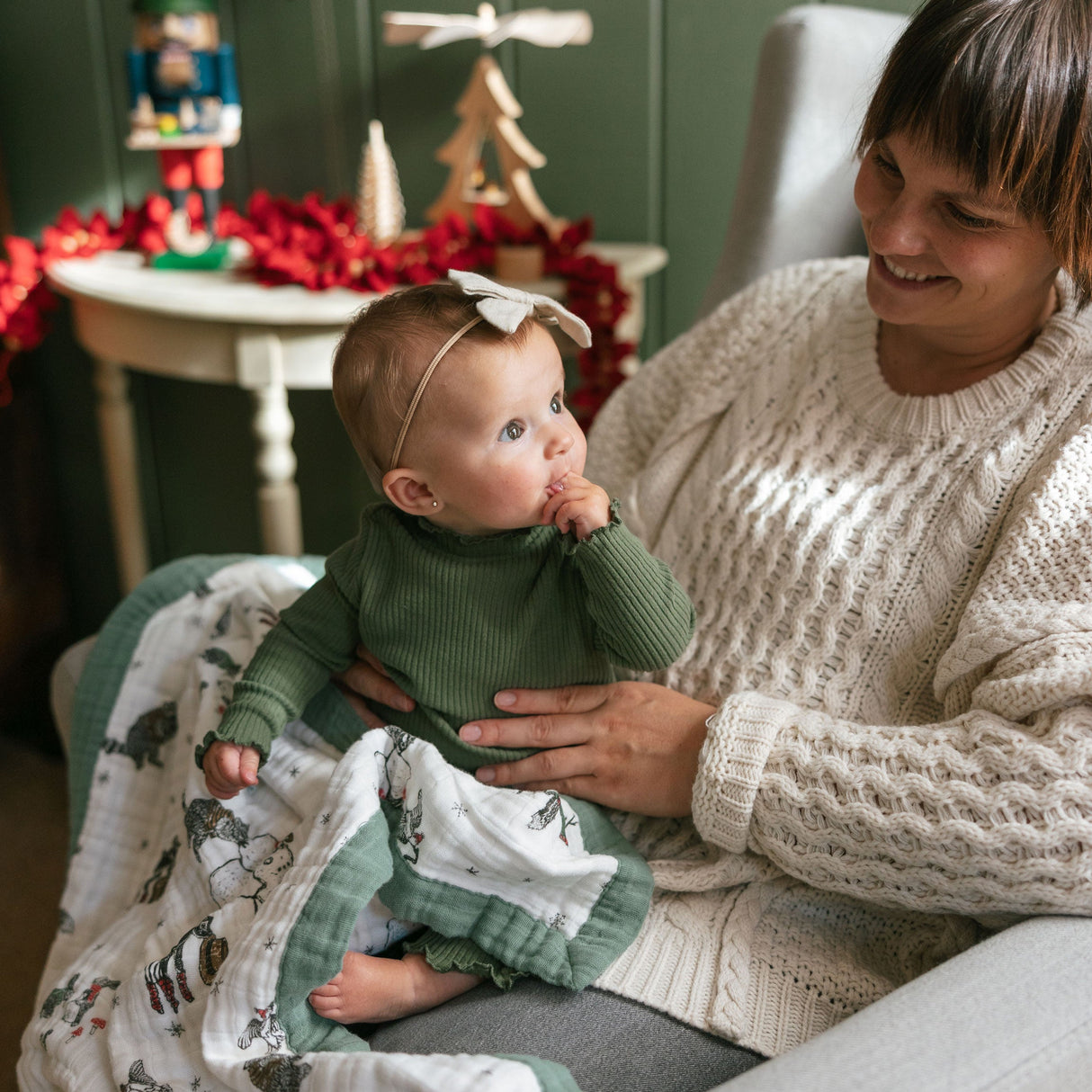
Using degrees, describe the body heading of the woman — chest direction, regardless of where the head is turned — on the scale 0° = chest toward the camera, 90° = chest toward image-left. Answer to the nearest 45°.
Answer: approximately 45°

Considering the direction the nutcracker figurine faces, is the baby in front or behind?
in front

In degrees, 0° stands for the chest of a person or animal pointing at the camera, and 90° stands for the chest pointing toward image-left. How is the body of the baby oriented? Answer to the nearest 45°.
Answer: approximately 0°

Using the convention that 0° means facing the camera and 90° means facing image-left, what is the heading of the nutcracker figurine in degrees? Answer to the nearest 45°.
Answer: approximately 0°

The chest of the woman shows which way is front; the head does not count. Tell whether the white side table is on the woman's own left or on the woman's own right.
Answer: on the woman's own right

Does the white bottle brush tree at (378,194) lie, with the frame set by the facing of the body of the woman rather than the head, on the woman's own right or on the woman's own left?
on the woman's own right

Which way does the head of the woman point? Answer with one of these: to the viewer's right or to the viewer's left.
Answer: to the viewer's left

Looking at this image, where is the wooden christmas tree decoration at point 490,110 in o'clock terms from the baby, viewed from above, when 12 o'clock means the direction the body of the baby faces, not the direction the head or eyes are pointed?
The wooden christmas tree decoration is roughly at 6 o'clock from the baby.

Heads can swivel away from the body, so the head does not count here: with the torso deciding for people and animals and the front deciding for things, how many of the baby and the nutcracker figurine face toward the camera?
2

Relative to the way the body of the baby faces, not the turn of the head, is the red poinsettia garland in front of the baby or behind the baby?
behind

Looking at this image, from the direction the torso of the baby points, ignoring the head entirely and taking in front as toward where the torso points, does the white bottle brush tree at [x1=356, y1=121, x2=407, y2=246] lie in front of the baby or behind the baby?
behind
